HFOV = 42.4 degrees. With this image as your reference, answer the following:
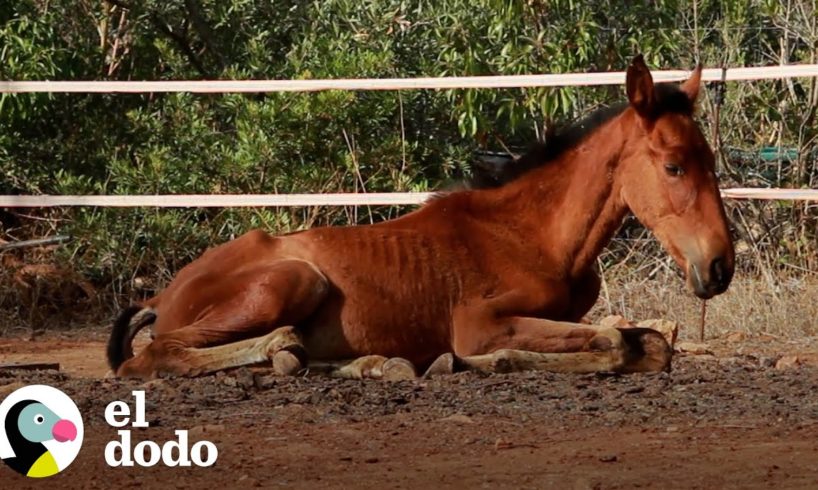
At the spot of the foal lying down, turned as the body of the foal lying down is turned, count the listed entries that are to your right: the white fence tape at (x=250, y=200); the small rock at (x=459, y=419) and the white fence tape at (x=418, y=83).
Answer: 1

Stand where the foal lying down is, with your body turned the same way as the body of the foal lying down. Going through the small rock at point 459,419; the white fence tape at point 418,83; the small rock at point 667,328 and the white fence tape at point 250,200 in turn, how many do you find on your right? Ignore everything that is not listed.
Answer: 1

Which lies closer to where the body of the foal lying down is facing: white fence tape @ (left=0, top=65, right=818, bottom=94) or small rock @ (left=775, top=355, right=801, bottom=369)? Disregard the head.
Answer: the small rock

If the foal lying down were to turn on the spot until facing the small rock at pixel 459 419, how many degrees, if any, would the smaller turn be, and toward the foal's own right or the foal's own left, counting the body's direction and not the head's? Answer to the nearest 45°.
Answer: approximately 90° to the foal's own right

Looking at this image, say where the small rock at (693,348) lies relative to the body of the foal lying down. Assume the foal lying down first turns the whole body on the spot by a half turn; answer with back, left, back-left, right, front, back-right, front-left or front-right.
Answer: back-right

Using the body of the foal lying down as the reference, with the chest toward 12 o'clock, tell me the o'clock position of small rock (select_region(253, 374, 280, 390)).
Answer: The small rock is roughly at 5 o'clock from the foal lying down.

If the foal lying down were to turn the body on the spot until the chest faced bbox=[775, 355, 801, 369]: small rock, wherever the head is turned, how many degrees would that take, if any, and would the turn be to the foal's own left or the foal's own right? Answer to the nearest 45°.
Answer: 0° — it already faces it

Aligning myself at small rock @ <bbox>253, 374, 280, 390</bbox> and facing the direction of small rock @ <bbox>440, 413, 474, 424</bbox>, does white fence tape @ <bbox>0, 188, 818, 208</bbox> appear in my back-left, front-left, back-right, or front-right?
back-left

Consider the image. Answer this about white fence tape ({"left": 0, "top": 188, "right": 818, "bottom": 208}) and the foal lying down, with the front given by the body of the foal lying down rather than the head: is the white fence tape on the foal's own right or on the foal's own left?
on the foal's own left

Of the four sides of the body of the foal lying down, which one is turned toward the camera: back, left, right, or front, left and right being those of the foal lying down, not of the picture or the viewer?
right
